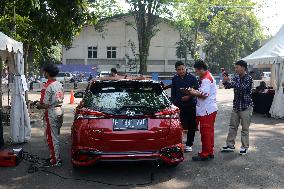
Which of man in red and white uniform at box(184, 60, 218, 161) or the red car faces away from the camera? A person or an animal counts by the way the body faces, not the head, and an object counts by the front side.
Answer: the red car

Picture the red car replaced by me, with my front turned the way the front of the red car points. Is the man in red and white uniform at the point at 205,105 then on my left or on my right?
on my right

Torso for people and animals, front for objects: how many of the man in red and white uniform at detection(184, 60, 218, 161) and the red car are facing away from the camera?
1

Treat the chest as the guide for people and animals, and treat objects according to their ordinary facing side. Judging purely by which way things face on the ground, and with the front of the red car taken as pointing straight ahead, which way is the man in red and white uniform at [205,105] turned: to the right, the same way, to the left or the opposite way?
to the left

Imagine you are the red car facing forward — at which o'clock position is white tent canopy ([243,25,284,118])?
The white tent canopy is roughly at 1 o'clock from the red car.

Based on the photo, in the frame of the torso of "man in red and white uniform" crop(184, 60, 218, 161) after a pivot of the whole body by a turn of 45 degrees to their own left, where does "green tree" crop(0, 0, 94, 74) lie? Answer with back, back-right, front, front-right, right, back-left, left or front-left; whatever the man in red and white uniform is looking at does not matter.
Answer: right

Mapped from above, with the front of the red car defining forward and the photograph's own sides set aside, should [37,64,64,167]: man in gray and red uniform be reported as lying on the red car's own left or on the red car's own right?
on the red car's own left

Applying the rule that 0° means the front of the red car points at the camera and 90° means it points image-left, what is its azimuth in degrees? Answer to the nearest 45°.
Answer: approximately 180°

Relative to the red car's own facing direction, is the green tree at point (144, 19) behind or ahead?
ahead

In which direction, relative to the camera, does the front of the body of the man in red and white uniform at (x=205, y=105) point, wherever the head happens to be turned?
to the viewer's left
